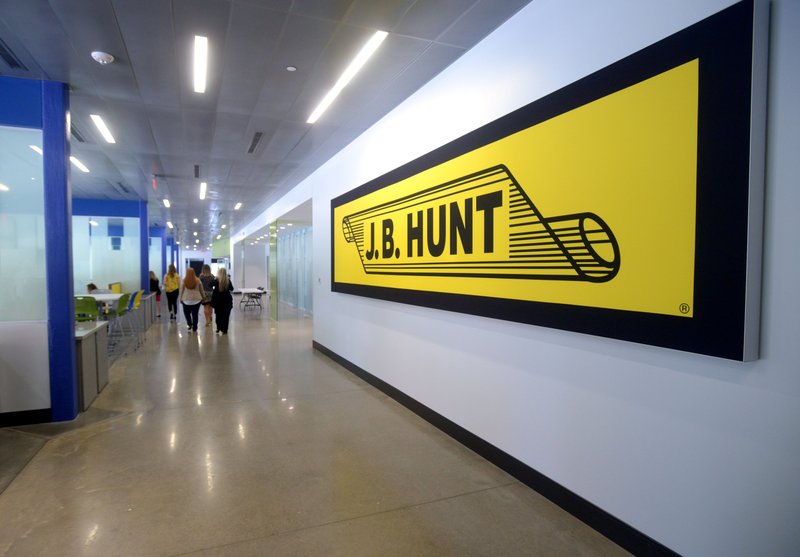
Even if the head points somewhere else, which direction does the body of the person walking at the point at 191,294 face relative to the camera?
away from the camera

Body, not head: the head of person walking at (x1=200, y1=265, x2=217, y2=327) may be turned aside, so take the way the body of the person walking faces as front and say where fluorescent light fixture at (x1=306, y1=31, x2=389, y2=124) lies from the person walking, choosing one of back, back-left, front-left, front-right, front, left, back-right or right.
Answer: back

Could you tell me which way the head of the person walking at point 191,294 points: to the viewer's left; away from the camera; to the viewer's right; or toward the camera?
away from the camera

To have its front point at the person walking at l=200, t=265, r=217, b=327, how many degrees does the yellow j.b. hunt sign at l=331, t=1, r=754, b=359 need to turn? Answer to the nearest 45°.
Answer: approximately 90° to its right

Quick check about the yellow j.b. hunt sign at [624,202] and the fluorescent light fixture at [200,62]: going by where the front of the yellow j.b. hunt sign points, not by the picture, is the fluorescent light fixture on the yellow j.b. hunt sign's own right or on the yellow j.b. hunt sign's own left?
on the yellow j.b. hunt sign's own right

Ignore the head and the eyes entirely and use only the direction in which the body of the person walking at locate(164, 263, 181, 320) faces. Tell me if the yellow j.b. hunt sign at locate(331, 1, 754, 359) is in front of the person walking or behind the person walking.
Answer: behind

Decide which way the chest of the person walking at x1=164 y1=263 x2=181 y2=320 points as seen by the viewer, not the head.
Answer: away from the camera

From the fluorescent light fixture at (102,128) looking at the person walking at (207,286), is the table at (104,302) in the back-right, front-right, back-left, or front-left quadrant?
front-left

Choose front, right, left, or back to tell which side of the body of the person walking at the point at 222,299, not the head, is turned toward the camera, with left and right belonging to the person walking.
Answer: back

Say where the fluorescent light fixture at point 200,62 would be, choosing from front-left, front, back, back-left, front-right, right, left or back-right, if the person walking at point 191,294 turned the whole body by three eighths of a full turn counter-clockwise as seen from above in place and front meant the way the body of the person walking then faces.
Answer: front-left

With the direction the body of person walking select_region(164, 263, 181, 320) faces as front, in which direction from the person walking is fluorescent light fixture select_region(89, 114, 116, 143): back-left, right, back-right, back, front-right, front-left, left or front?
back

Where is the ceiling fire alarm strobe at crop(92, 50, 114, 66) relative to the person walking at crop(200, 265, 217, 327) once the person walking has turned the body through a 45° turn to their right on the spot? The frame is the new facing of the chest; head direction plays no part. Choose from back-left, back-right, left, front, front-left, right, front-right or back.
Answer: back-right

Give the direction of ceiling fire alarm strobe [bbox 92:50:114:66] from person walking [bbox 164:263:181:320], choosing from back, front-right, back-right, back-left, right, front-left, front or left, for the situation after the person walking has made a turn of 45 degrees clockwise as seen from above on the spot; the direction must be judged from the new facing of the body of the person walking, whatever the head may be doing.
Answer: back-right

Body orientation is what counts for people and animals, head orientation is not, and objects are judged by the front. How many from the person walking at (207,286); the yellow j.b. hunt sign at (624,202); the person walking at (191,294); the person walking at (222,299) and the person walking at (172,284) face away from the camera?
4

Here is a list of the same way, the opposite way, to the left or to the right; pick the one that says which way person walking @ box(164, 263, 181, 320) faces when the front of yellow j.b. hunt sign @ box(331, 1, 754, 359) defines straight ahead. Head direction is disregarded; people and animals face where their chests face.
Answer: to the right

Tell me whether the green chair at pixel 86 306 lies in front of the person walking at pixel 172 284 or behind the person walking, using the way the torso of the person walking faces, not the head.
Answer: behind

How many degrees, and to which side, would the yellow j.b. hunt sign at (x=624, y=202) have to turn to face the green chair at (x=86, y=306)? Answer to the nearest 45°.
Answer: approximately 45° to its right

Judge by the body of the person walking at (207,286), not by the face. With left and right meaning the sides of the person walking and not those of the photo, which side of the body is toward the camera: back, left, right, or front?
back
